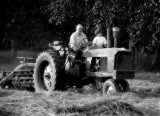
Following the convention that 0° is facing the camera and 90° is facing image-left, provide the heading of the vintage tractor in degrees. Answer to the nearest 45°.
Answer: approximately 315°

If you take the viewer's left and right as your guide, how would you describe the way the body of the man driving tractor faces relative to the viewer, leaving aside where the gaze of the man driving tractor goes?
facing the viewer and to the right of the viewer
